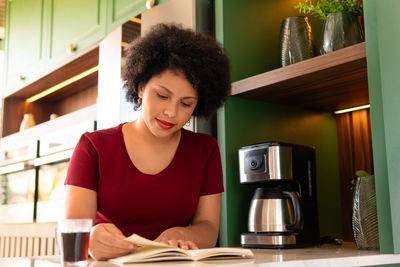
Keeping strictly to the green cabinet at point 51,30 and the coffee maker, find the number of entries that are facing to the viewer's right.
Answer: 0

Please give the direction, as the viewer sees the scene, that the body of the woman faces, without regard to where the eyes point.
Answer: toward the camera

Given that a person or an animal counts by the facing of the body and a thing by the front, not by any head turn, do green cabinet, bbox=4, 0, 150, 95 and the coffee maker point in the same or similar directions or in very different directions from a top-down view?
same or similar directions

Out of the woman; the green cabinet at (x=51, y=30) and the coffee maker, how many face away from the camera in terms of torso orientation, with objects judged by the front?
0

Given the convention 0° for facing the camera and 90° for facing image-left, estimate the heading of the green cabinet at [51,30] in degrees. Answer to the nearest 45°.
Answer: approximately 45°

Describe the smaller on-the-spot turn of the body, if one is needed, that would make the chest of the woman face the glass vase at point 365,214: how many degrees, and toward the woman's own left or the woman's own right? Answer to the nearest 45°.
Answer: approximately 90° to the woman's own left

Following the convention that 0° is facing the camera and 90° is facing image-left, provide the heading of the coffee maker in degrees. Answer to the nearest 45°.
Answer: approximately 45°
